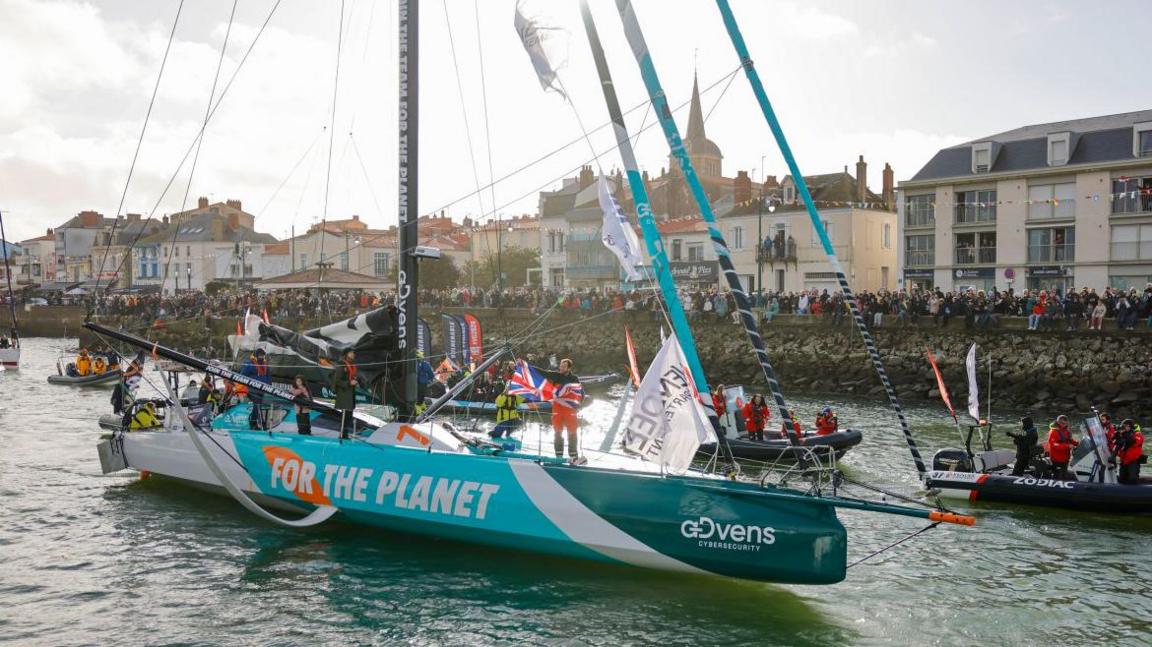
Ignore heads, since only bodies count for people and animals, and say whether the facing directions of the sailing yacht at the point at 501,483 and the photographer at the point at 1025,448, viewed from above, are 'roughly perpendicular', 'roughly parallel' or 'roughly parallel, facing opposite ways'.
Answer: roughly parallel, facing opposite ways

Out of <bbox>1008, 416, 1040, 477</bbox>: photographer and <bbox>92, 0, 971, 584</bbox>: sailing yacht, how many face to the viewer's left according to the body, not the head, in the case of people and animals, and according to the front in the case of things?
1

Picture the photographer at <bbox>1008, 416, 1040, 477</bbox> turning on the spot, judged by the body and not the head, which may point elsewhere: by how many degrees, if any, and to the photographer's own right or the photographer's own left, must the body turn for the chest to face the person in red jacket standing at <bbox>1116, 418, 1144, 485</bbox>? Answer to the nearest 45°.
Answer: approximately 180°

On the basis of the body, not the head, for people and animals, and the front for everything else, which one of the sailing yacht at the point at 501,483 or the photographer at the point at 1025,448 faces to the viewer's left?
the photographer

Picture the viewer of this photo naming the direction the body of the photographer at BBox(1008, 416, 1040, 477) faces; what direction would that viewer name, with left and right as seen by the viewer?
facing to the left of the viewer

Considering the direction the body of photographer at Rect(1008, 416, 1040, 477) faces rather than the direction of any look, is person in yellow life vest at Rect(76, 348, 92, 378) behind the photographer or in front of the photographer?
in front

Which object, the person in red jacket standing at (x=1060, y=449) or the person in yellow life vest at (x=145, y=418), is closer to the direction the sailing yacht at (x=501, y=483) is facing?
the person in red jacket standing

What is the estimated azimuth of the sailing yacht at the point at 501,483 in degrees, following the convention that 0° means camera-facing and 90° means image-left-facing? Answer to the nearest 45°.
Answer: approximately 315°

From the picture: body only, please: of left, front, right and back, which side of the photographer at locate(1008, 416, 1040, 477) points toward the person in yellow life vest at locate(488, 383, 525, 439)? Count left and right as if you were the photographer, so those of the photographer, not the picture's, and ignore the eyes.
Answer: front

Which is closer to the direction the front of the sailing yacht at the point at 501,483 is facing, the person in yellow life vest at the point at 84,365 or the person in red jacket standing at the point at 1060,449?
the person in red jacket standing

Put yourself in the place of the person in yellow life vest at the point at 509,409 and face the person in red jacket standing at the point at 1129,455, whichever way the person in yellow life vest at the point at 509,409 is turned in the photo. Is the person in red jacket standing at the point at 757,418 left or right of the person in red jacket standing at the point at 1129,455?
left

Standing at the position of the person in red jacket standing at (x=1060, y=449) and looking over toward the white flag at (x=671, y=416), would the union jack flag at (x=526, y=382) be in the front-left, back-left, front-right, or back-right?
front-right

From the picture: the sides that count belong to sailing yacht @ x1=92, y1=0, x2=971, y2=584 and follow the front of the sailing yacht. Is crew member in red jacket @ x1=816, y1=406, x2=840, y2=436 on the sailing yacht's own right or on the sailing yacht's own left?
on the sailing yacht's own left

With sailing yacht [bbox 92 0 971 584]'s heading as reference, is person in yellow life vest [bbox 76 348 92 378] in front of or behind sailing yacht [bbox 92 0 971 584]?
behind
